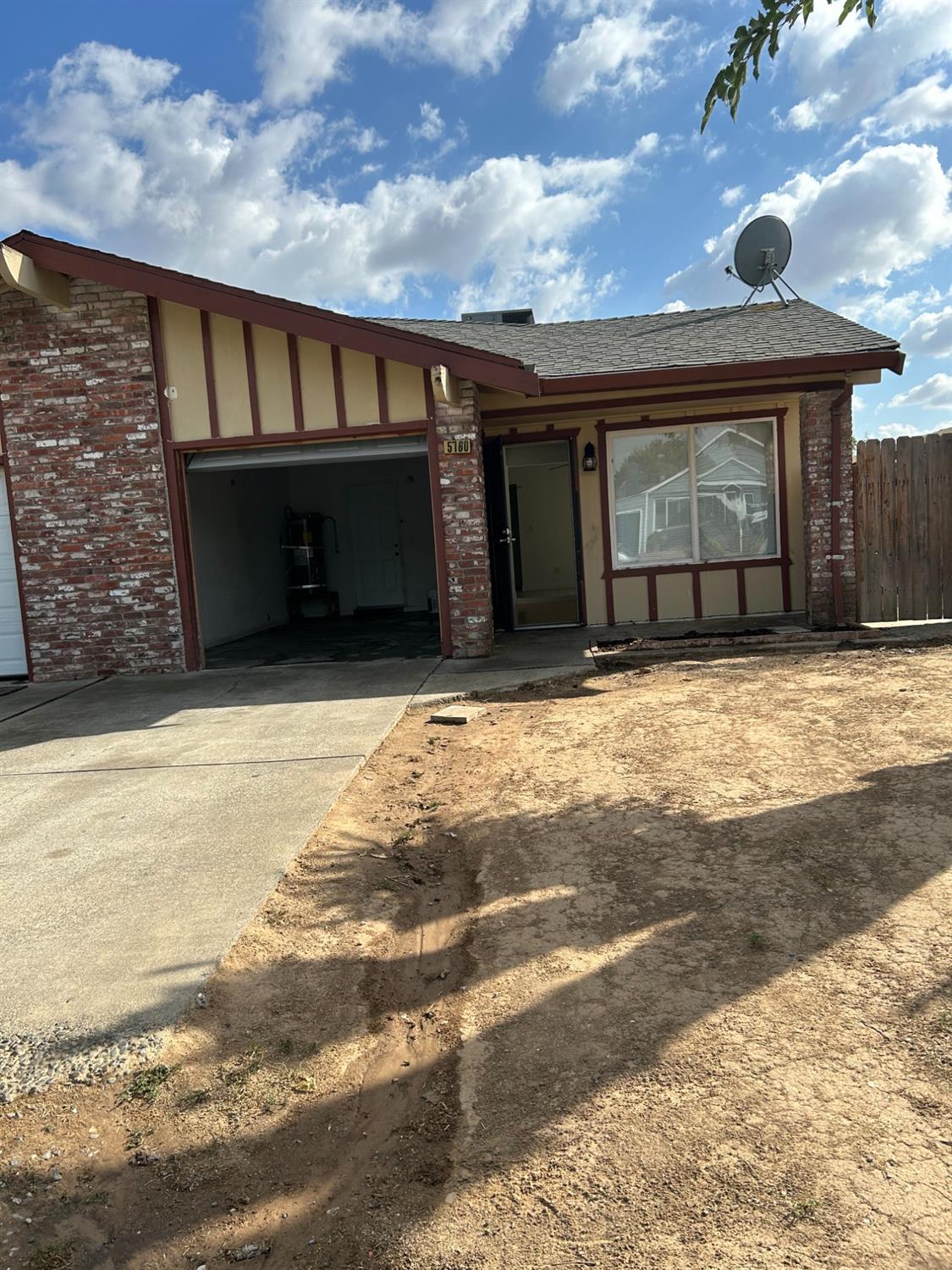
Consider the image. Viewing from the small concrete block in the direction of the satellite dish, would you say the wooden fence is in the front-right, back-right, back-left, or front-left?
front-right

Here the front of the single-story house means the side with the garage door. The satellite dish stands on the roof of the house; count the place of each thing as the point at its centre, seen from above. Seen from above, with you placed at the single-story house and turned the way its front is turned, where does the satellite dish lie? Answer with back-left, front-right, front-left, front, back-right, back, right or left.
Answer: back-left

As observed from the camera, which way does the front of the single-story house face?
facing the viewer

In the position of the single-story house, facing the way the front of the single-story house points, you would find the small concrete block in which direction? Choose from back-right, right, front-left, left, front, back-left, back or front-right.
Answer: front

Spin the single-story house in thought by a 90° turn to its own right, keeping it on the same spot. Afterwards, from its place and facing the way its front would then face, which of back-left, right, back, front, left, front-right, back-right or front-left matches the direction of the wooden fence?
back
